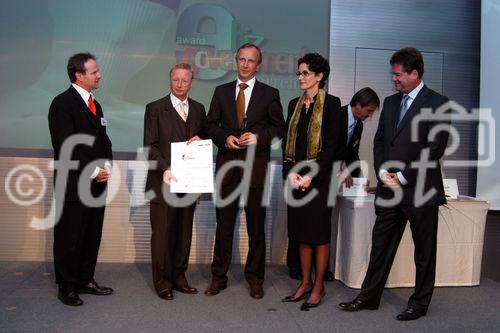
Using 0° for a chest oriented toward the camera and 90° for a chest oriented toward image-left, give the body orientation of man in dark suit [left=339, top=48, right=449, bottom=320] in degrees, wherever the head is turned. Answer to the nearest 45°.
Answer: approximately 45°

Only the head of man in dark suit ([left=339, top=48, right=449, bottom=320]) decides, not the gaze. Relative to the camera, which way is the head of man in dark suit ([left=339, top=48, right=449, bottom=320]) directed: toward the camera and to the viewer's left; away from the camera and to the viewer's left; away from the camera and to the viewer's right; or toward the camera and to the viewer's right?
toward the camera and to the viewer's left

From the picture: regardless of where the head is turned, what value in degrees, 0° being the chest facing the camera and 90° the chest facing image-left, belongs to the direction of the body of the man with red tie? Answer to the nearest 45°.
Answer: approximately 315°

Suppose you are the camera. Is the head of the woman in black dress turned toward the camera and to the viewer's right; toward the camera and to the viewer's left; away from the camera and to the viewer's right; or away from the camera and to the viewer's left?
toward the camera and to the viewer's left

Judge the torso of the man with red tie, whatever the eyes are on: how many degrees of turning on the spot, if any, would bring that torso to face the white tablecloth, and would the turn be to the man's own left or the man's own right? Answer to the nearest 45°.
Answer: approximately 45° to the man's own left

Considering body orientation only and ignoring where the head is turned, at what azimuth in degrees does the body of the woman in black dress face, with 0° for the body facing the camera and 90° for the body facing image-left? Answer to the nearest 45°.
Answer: approximately 45°

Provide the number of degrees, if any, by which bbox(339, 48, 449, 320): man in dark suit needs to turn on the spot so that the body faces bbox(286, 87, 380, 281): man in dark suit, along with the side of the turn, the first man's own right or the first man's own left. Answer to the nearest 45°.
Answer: approximately 90° to the first man's own right

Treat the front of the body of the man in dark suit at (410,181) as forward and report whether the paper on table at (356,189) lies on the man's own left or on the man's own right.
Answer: on the man's own right
